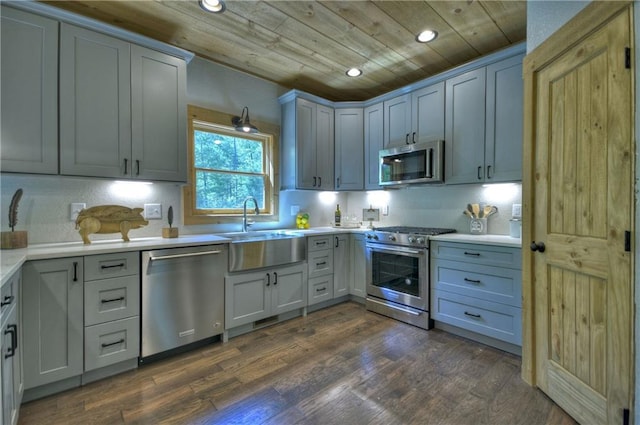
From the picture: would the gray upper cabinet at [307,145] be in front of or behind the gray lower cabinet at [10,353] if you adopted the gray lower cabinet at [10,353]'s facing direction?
in front

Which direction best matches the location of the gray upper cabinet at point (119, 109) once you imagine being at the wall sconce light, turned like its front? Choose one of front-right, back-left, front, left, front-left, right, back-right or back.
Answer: right

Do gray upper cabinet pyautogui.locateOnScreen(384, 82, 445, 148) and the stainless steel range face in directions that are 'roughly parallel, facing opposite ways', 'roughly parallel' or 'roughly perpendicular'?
roughly parallel

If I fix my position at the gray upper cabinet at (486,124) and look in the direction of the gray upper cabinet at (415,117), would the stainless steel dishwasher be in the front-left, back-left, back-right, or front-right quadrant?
front-left

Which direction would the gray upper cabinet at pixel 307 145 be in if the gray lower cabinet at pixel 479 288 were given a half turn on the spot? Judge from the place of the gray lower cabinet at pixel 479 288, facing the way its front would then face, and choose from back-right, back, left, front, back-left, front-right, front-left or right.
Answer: back-left

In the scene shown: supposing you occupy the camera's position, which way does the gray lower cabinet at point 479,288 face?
facing the viewer and to the left of the viewer

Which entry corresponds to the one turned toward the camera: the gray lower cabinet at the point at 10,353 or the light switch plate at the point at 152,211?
the light switch plate

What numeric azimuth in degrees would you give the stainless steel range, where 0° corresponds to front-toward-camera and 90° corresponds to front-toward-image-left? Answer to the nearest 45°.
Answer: approximately 45°

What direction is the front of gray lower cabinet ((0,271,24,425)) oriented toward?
to the viewer's right

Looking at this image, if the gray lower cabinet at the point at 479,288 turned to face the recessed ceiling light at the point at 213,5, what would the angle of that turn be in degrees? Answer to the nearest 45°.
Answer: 0° — it already faces it

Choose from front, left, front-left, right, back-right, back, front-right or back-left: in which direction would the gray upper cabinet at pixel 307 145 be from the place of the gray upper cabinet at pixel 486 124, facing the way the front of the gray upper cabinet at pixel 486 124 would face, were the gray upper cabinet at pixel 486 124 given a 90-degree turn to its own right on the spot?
front-left

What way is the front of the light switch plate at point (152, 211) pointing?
toward the camera

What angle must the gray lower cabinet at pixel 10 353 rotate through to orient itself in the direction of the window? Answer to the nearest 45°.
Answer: approximately 45° to its left
